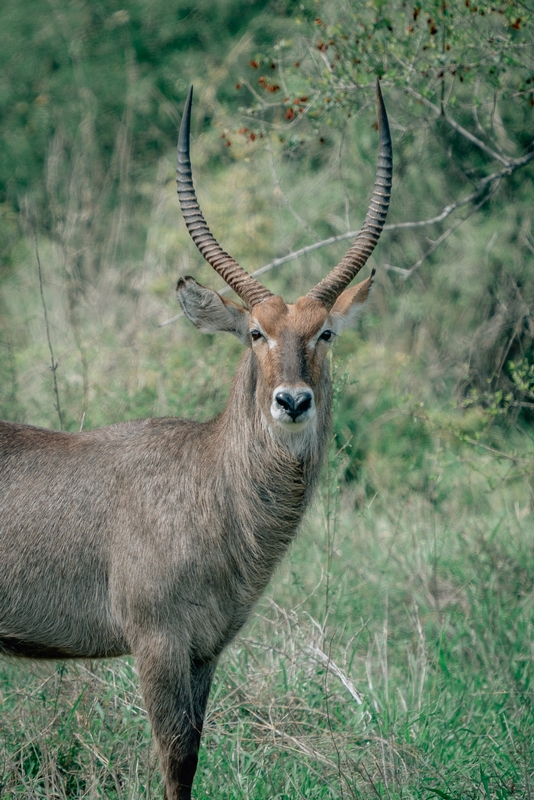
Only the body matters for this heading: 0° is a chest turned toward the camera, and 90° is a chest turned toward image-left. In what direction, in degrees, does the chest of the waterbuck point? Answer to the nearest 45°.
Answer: approximately 270°
